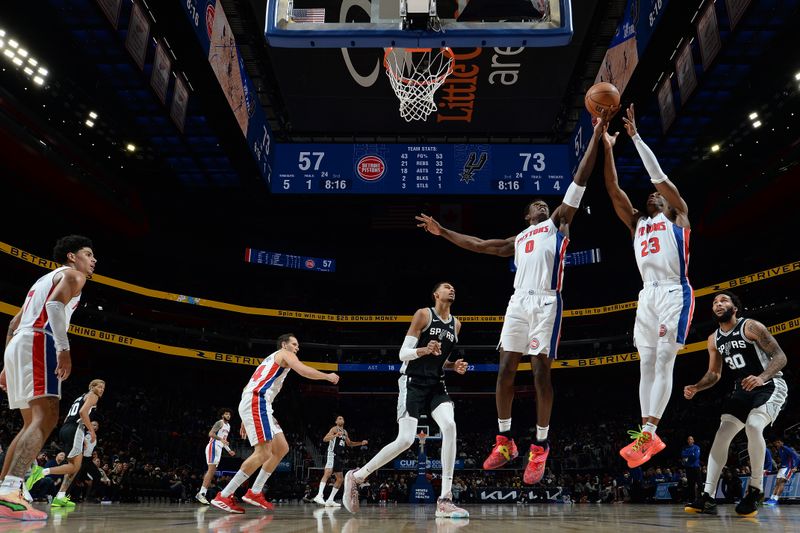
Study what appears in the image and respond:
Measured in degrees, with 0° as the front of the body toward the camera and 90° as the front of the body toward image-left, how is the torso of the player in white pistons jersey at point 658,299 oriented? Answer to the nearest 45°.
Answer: approximately 45°

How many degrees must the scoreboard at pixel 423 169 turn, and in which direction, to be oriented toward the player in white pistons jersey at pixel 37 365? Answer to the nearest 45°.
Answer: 0° — it already faces them

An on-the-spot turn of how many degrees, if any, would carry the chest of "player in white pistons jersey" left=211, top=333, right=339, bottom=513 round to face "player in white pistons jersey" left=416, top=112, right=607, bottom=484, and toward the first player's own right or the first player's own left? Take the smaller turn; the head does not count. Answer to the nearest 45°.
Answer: approximately 45° to the first player's own right

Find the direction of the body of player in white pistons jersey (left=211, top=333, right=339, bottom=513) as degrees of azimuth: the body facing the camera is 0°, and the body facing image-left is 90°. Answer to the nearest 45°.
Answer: approximately 270°

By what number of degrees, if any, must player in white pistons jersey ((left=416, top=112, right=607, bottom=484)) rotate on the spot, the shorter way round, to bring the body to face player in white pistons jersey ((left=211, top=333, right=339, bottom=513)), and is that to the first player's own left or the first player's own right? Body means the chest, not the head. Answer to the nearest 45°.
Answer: approximately 90° to the first player's own right

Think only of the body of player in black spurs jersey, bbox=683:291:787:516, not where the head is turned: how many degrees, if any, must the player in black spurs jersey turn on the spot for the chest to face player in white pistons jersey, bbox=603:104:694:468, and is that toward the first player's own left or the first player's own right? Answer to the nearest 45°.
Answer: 0° — they already face them

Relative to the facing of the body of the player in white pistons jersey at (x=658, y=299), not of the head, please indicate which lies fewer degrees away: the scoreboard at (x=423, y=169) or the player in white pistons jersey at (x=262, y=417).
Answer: the player in white pistons jersey

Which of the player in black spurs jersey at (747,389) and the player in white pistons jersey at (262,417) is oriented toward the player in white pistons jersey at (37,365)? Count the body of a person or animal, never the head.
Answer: the player in black spurs jersey

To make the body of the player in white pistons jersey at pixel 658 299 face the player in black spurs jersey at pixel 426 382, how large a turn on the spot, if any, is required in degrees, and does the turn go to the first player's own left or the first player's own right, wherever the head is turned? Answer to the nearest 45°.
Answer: approximately 45° to the first player's own right

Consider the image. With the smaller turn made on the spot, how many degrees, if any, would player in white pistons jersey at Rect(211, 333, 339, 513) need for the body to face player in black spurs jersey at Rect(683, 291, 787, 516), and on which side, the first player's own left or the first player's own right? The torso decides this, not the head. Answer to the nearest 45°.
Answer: approximately 45° to the first player's own right

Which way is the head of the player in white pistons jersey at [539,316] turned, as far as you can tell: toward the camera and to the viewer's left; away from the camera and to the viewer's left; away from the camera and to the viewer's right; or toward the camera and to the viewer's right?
toward the camera and to the viewer's right
